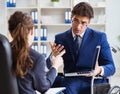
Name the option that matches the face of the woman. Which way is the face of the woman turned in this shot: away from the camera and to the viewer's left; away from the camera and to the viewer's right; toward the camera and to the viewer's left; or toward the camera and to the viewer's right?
away from the camera and to the viewer's right

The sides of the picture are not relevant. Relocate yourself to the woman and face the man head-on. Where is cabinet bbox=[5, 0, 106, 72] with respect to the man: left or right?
left

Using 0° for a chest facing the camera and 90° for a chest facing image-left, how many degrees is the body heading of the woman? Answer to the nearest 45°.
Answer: approximately 225°

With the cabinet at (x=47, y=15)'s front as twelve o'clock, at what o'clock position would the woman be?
The woman is roughly at 12 o'clock from the cabinet.

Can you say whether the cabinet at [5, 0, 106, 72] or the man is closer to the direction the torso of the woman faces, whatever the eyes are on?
the man

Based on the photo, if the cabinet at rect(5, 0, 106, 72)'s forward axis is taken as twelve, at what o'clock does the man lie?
The man is roughly at 12 o'clock from the cabinet.

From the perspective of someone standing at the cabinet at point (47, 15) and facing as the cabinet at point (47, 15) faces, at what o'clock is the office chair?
The office chair is roughly at 12 o'clock from the cabinet.

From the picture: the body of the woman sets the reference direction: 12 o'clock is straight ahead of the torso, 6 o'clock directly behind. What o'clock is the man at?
The man is roughly at 12 o'clock from the woman.

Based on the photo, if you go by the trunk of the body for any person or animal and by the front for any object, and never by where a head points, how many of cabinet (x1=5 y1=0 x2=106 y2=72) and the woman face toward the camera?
1
